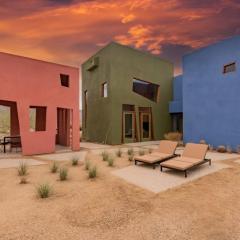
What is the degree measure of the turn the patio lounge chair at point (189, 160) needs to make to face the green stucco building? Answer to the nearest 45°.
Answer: approximately 90° to its right

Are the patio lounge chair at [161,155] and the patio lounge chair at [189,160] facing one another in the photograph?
no

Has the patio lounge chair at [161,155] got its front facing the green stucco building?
no

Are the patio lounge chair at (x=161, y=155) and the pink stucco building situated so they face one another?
no

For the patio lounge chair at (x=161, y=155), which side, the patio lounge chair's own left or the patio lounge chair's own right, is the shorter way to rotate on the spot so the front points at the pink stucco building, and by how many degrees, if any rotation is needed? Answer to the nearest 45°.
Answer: approximately 45° to the patio lounge chair's own right

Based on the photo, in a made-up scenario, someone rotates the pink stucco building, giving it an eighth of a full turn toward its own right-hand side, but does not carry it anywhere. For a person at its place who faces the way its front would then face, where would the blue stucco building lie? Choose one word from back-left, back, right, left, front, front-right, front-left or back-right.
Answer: left

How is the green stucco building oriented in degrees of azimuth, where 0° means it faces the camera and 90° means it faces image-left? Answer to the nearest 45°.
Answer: approximately 315°

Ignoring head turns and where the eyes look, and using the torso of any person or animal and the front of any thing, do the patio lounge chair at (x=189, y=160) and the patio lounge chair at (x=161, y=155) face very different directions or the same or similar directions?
same or similar directions

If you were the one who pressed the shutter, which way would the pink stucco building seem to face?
facing the viewer and to the right of the viewer

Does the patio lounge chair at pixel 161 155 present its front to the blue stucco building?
no

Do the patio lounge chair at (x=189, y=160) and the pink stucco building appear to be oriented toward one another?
no

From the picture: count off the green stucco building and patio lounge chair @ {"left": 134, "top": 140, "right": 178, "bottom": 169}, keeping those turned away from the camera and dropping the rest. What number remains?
0

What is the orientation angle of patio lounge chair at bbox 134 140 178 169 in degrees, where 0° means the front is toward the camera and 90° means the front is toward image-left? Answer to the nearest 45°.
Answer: approximately 45°

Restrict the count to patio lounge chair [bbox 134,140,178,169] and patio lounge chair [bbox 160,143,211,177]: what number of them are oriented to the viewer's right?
0

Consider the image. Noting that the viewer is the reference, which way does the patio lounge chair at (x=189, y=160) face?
facing the viewer and to the left of the viewer

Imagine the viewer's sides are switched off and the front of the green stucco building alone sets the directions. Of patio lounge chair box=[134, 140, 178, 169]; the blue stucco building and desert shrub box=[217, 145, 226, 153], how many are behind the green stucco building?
0

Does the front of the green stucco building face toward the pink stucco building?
no

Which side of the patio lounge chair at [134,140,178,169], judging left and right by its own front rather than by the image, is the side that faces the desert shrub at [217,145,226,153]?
back

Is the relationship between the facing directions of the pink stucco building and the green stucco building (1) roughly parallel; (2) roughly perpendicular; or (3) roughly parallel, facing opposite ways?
roughly parallel
